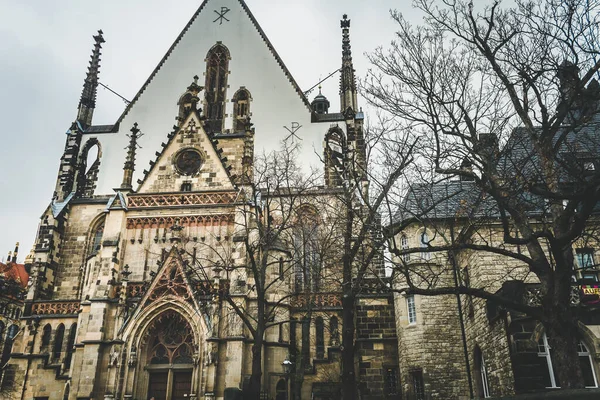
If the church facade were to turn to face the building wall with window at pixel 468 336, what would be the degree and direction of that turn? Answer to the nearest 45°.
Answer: approximately 90° to its left

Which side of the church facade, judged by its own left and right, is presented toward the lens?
front
